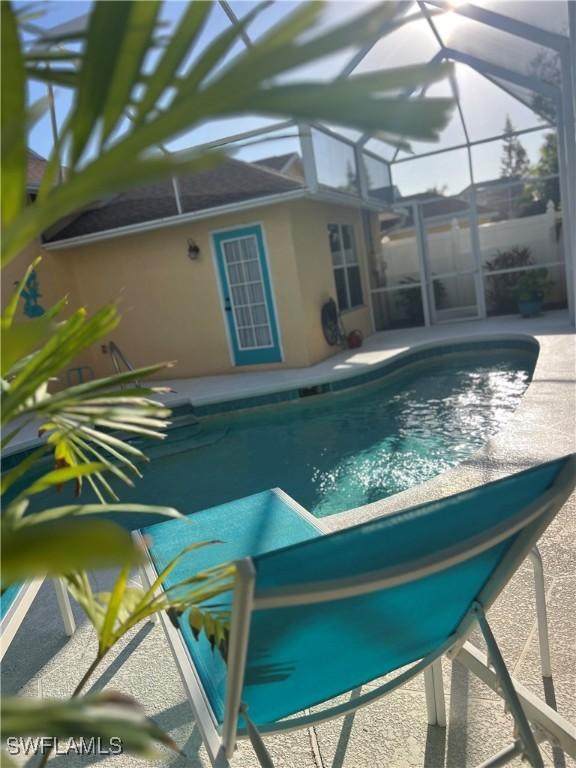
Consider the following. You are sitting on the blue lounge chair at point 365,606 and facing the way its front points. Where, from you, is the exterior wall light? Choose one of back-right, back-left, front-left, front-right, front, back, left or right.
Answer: front-right

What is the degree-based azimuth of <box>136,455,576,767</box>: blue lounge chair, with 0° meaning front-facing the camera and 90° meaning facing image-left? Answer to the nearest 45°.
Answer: approximately 135°

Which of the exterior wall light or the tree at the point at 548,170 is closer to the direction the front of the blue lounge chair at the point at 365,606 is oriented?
the exterior wall light

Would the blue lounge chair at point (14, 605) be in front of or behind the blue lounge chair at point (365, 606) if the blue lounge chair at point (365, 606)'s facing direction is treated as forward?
in front

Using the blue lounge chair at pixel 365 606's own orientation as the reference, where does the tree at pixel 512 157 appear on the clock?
The tree is roughly at 2 o'clock from the blue lounge chair.

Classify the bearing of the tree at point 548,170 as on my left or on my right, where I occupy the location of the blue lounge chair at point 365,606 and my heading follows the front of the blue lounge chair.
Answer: on my right

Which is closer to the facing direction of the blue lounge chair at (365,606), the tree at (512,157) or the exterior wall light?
the exterior wall light
